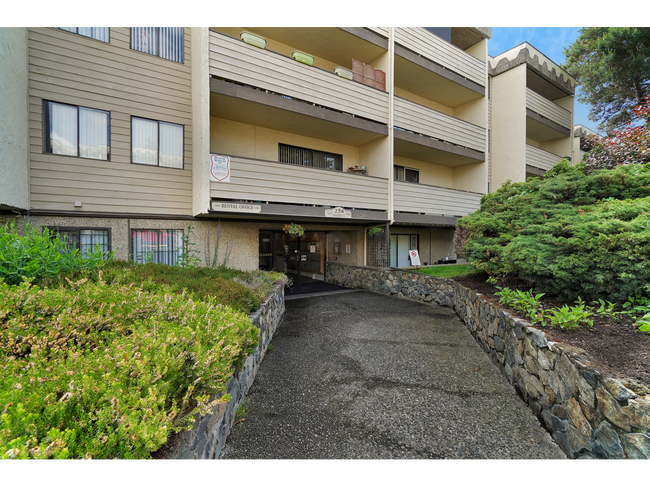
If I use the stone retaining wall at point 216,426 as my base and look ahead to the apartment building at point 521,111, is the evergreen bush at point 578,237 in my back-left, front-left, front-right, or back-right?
front-right

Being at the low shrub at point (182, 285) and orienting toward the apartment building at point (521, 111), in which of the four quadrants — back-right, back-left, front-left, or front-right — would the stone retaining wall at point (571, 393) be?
front-right

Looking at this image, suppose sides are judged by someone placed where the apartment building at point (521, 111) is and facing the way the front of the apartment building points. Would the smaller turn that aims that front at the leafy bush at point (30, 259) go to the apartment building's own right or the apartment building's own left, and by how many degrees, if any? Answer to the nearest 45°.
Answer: approximately 45° to the apartment building's own right

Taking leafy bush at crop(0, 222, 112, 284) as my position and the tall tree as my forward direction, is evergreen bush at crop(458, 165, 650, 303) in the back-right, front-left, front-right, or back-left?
front-right

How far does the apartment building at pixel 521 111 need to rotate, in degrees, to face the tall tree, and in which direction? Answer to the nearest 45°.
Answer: approximately 90° to its left

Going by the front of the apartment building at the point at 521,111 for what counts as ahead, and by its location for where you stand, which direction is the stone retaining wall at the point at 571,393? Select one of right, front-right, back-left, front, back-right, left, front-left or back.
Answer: front-right

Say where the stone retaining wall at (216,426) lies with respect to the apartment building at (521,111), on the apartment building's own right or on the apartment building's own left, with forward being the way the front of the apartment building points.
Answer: on the apartment building's own right

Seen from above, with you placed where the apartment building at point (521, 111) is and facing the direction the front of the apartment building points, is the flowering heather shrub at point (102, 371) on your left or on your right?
on your right

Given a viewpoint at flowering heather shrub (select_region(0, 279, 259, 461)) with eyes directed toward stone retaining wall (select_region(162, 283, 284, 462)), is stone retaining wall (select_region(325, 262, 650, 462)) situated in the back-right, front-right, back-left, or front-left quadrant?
front-right

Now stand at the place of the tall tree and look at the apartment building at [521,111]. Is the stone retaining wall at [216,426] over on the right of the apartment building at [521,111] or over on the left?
left
